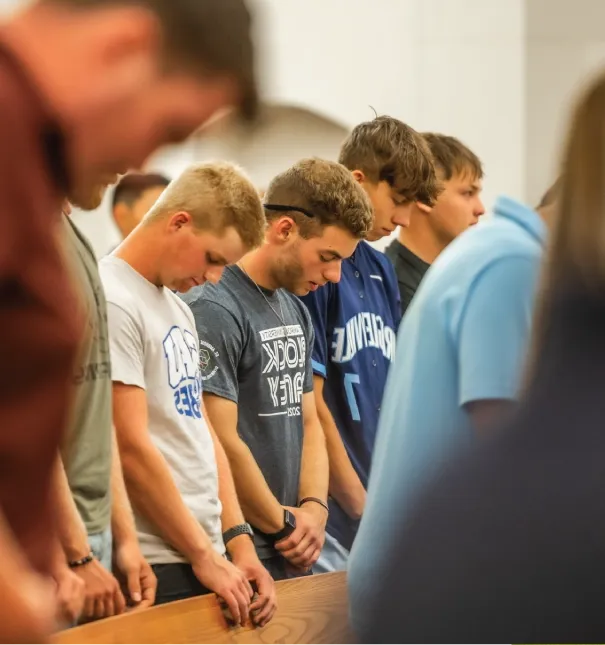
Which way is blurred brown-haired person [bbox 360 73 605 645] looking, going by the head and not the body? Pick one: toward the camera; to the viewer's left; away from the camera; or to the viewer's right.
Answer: away from the camera

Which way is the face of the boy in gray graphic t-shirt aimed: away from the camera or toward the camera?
toward the camera

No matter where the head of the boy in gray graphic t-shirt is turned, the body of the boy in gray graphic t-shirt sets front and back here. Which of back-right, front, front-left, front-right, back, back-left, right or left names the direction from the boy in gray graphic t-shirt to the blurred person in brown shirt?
front-right

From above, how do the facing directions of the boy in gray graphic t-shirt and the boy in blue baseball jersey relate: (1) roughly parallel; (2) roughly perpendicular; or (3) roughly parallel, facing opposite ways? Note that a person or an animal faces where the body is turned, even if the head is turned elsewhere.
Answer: roughly parallel
